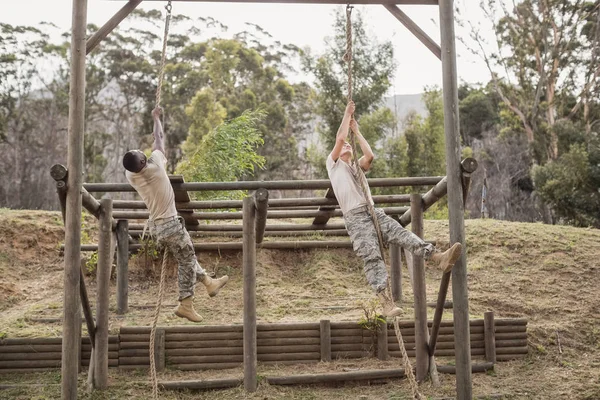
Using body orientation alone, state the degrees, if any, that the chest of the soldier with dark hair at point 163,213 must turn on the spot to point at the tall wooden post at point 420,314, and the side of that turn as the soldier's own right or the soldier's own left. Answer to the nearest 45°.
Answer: approximately 45° to the soldier's own right

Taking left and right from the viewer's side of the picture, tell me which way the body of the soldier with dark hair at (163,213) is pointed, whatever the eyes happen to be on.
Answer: facing away from the viewer and to the right of the viewer

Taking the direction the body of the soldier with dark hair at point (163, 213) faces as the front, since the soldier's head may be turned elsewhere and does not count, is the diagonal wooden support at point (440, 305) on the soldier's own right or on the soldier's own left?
on the soldier's own right

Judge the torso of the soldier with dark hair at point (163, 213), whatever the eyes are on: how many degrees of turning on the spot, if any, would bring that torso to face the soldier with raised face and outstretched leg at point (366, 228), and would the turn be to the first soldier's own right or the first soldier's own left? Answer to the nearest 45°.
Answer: approximately 45° to the first soldier's own right
